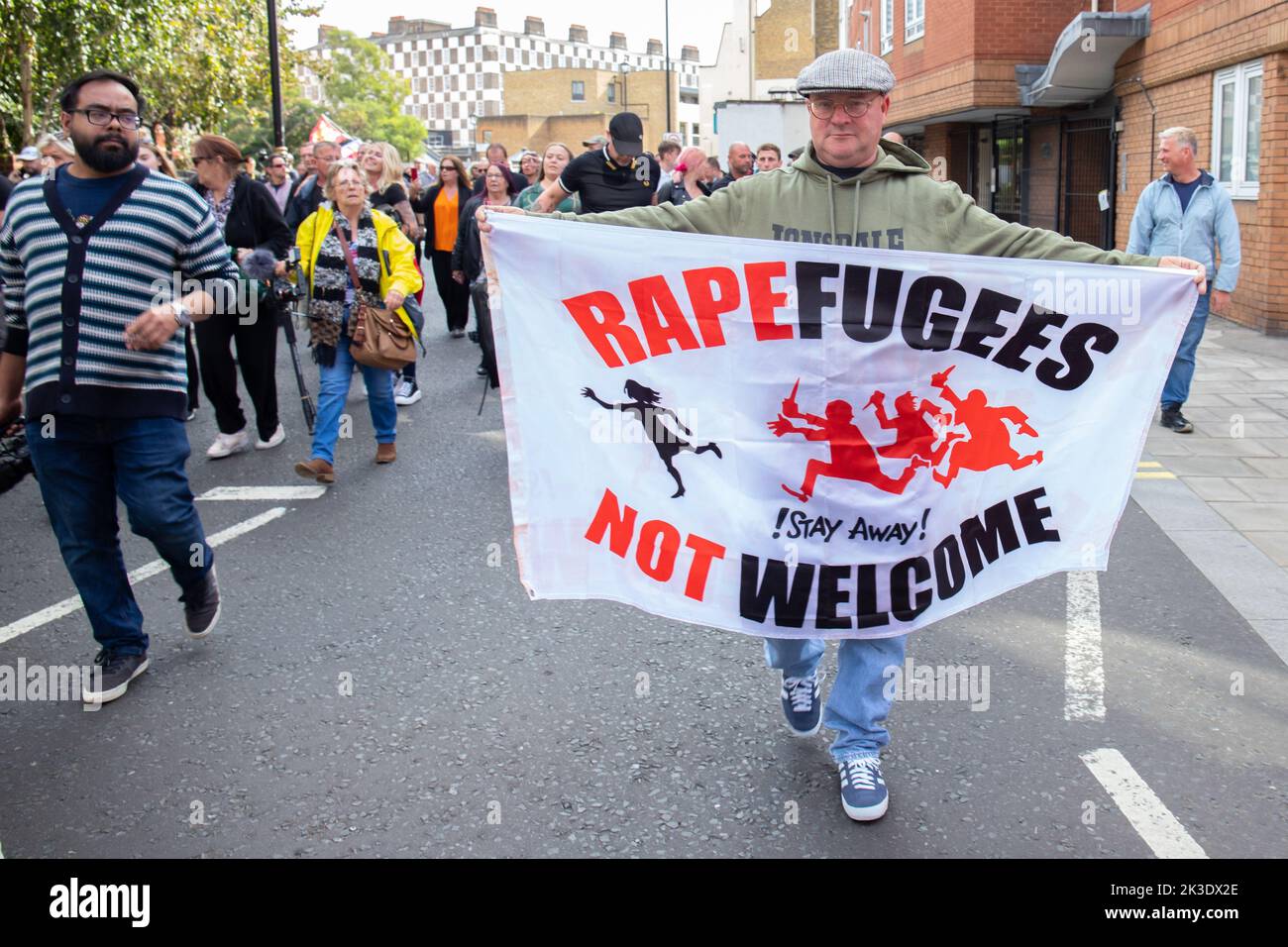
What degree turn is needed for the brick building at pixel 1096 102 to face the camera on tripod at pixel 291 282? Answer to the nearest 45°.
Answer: approximately 45° to its left

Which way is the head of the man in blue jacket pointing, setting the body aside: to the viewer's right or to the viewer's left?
to the viewer's left

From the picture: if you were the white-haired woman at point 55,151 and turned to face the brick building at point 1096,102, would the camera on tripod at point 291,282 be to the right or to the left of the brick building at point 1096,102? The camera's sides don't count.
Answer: right

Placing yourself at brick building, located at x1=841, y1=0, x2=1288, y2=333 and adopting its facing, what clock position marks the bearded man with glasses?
The bearded man with glasses is roughly at 11 o'clock from the brick building.

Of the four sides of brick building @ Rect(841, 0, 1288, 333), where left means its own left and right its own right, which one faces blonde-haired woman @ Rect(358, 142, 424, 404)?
front

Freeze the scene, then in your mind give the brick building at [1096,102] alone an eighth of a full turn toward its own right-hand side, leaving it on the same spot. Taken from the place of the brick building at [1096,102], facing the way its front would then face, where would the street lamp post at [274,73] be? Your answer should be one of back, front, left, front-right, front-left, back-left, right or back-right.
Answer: front

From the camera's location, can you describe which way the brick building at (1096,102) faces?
facing the viewer and to the left of the viewer

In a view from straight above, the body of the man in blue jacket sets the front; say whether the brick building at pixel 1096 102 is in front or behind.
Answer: behind

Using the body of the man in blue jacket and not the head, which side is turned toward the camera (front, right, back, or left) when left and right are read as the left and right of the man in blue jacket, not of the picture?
front

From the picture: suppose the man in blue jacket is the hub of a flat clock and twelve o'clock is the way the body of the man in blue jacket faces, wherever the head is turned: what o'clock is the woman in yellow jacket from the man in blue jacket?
The woman in yellow jacket is roughly at 2 o'clock from the man in blue jacket.

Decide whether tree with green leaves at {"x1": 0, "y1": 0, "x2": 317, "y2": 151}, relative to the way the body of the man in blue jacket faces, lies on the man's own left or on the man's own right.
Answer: on the man's own right

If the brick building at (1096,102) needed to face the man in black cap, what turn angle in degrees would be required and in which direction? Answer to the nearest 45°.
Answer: approximately 45° to its left

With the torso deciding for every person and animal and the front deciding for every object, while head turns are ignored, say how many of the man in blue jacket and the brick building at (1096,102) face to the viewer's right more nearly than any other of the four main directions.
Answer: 0
